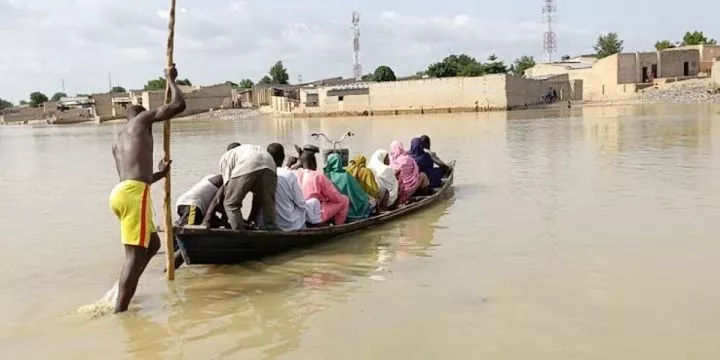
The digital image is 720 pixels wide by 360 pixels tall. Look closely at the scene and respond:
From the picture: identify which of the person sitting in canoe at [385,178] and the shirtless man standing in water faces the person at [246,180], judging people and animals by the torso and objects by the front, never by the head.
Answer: the shirtless man standing in water

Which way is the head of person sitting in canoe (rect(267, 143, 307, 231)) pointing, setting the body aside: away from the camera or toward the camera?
away from the camera

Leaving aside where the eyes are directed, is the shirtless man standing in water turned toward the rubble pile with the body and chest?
yes

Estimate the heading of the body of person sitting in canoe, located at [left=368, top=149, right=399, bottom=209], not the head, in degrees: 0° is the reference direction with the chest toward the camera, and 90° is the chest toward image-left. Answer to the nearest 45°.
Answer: approximately 270°

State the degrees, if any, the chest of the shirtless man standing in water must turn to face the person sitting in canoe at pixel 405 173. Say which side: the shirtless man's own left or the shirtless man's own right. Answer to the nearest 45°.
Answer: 0° — they already face them

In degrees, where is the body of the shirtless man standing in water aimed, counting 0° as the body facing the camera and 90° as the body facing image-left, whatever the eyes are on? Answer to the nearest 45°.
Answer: approximately 225°

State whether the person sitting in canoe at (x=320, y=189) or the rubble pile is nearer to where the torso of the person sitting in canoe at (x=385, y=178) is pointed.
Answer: the rubble pile

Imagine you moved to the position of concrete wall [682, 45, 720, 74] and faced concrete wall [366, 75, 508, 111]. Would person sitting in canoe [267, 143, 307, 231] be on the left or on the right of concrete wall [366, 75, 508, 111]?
left

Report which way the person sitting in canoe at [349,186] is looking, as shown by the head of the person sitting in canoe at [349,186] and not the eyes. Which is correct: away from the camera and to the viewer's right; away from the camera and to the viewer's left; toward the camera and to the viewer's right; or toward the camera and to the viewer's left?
away from the camera and to the viewer's right
